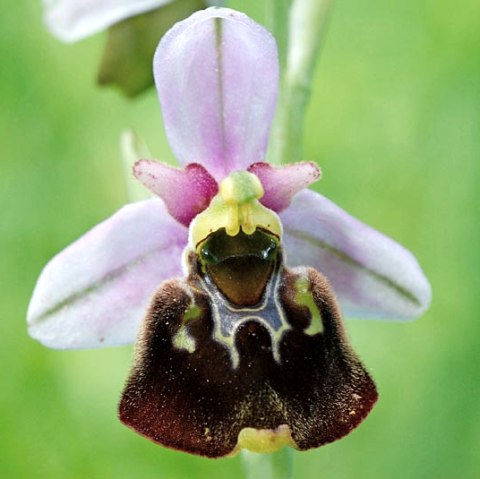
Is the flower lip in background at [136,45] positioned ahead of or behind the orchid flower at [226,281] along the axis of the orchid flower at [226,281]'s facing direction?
behind

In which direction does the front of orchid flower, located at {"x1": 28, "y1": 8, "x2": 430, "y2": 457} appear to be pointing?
toward the camera

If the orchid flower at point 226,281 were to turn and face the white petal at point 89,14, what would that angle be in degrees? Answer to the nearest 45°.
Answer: approximately 135° to its right
